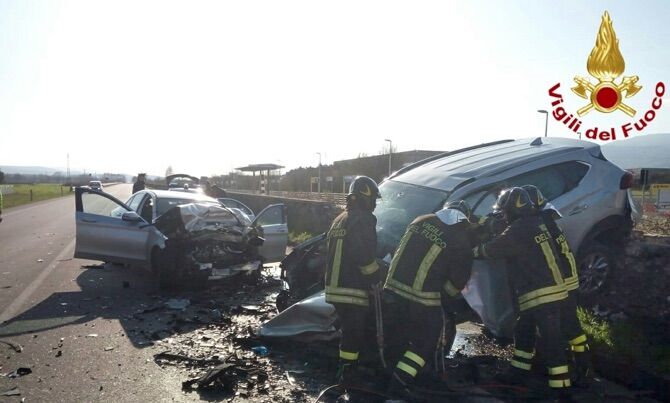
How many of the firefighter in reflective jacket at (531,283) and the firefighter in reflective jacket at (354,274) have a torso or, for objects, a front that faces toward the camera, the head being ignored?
0

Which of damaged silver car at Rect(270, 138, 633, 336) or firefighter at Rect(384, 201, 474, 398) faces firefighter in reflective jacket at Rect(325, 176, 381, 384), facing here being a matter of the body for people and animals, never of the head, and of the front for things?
the damaged silver car

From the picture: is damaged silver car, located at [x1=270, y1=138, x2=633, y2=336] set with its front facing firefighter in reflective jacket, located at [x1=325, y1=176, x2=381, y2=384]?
yes

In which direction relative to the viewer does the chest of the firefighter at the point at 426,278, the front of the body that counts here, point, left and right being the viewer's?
facing away from the viewer and to the right of the viewer

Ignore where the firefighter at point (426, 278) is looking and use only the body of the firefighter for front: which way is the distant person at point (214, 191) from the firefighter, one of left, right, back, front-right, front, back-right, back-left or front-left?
left

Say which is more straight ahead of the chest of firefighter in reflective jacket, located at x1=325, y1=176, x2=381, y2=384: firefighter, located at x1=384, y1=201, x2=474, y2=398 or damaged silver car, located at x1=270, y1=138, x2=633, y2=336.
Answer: the damaged silver car

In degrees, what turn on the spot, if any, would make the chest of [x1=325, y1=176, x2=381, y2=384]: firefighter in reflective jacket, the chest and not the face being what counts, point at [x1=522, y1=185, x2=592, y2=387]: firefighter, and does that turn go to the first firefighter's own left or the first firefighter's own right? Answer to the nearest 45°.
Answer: approximately 45° to the first firefighter's own right

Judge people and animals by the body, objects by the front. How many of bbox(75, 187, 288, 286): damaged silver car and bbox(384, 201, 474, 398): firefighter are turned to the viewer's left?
0

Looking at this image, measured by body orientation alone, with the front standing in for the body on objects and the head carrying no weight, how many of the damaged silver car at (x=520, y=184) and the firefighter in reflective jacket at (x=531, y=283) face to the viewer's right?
0

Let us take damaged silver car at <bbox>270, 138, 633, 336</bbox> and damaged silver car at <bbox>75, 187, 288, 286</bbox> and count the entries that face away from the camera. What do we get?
0
